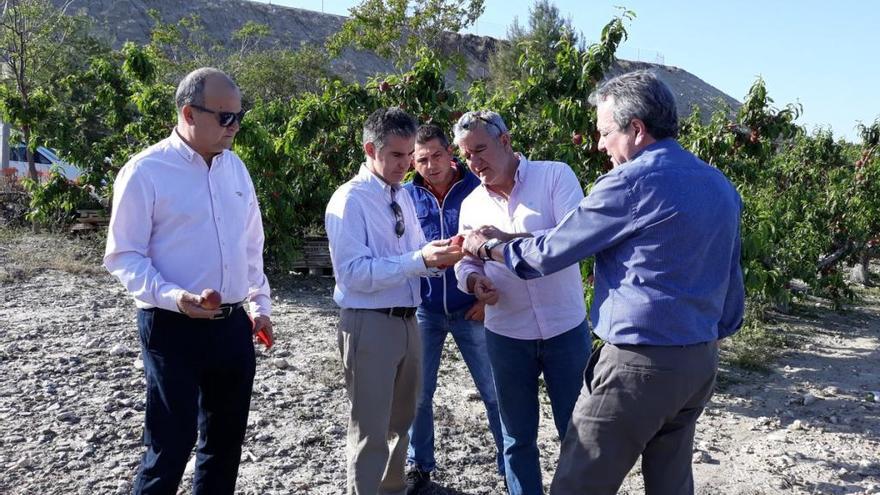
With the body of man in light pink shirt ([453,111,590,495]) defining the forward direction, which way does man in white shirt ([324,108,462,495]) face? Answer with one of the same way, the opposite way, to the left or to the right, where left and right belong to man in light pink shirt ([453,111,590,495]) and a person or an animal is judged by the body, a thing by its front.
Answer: to the left

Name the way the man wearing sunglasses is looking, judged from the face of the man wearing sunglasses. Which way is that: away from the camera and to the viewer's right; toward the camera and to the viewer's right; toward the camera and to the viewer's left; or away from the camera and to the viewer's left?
toward the camera and to the viewer's right

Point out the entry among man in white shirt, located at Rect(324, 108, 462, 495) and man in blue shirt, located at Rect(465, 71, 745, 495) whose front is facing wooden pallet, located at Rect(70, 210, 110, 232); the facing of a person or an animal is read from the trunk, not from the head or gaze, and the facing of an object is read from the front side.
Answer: the man in blue shirt

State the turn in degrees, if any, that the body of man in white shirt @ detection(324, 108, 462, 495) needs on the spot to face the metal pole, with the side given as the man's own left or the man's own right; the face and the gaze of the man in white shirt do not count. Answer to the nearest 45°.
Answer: approximately 180°

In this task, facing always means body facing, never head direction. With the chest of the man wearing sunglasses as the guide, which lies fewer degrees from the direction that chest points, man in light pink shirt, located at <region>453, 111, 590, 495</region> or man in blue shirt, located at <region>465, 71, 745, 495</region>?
the man in blue shirt

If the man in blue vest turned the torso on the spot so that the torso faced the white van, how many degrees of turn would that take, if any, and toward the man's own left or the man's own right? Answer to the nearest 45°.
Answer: approximately 135° to the man's own right

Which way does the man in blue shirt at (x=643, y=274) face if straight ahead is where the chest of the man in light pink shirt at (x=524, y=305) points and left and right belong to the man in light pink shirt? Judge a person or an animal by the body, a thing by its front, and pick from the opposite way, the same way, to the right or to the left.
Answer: to the right

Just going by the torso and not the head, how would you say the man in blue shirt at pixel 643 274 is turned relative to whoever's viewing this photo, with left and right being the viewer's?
facing away from the viewer and to the left of the viewer

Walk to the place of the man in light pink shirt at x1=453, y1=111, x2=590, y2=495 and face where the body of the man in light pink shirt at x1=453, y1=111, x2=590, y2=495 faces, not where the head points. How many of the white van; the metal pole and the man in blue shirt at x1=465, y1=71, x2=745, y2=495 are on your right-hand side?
2

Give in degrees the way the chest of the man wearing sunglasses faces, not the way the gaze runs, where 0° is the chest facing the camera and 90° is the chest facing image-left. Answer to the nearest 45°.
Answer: approximately 315°

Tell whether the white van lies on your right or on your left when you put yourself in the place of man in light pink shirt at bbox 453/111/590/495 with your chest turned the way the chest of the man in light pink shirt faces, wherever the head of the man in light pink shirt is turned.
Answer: on your right

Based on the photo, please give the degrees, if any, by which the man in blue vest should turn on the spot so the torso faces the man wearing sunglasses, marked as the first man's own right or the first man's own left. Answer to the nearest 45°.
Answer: approximately 45° to the first man's own right

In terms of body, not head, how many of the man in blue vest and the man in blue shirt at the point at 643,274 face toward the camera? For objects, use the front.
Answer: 1
